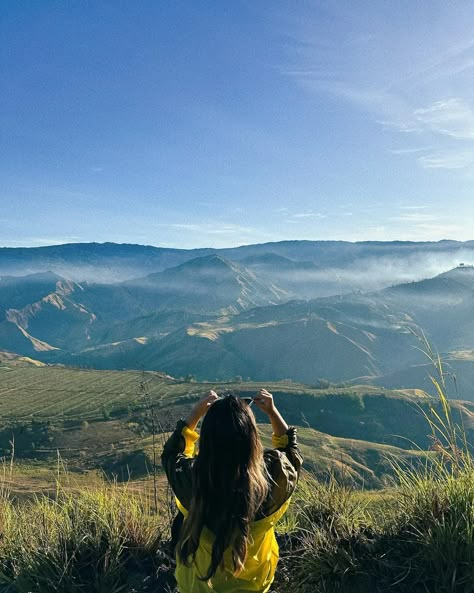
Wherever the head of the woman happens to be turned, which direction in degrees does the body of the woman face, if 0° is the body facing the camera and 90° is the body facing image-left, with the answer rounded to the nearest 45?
approximately 180°

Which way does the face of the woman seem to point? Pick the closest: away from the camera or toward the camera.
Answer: away from the camera
